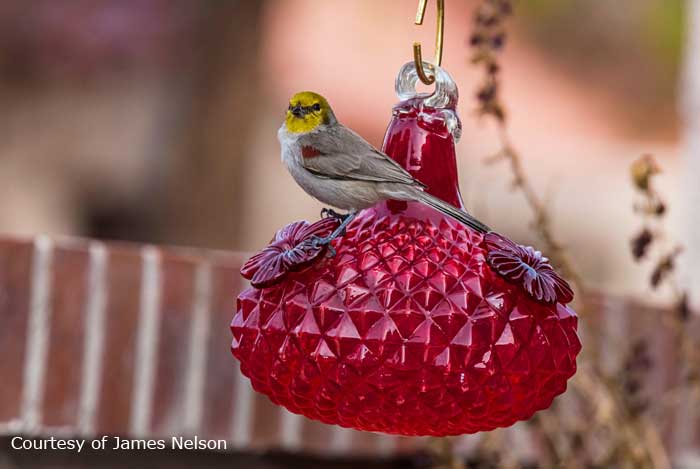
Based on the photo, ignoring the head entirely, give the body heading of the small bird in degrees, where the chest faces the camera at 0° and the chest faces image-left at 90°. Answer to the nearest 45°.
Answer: approximately 90°

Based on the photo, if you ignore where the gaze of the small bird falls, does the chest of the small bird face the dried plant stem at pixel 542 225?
no
